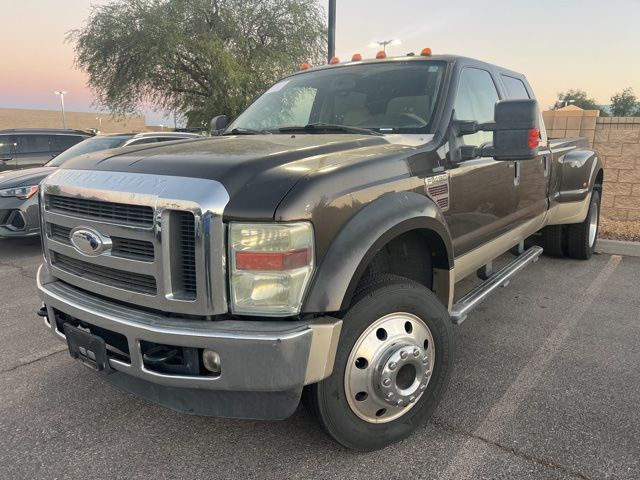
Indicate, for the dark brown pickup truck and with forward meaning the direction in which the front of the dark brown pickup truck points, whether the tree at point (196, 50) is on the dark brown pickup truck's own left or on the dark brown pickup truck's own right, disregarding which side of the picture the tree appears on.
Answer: on the dark brown pickup truck's own right

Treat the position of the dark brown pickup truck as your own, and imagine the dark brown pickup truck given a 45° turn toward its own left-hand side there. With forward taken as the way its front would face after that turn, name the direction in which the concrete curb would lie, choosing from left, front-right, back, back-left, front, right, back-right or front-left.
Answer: back-left

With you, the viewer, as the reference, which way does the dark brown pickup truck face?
facing the viewer and to the left of the viewer

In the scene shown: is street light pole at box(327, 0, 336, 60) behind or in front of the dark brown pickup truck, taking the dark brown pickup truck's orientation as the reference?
behind
